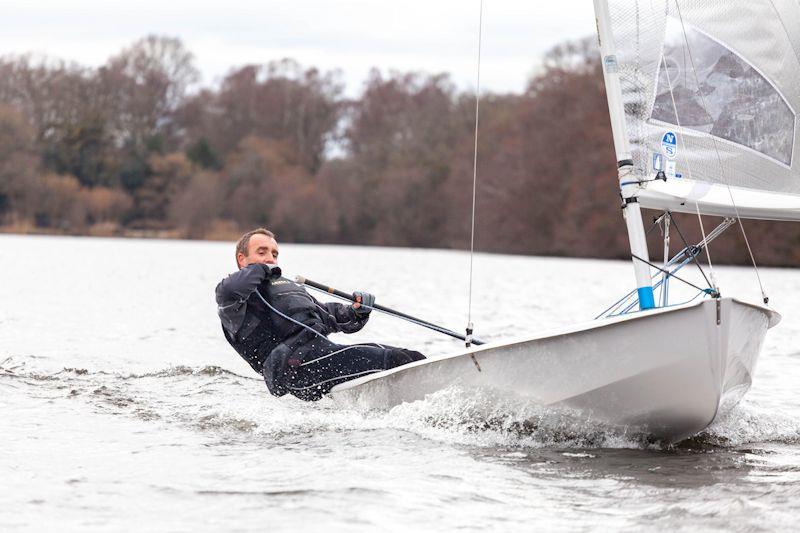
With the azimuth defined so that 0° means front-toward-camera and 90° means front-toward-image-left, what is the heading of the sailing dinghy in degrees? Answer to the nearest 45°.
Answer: approximately 315°
